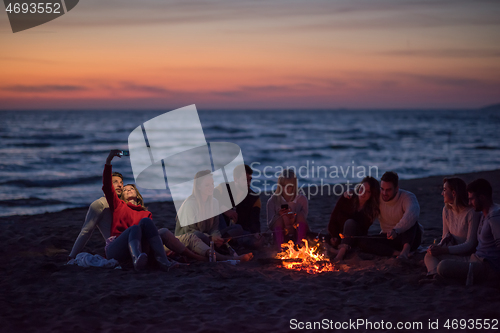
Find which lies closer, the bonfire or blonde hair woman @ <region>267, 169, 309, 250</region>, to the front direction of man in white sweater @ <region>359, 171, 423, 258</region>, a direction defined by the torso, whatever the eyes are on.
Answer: the bonfire

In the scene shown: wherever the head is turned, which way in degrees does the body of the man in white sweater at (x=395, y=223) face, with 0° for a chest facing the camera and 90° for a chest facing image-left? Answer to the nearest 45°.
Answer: approximately 45°

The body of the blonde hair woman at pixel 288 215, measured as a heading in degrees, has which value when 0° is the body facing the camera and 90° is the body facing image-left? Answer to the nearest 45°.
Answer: approximately 0°

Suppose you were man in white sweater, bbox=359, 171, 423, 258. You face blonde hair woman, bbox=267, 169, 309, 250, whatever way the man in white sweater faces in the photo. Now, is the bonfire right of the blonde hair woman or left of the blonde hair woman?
left

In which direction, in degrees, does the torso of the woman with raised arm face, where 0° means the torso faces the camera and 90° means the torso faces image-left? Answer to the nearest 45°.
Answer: approximately 315°

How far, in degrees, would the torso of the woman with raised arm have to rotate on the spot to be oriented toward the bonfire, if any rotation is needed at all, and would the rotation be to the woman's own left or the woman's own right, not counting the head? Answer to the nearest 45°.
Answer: approximately 45° to the woman's own left
